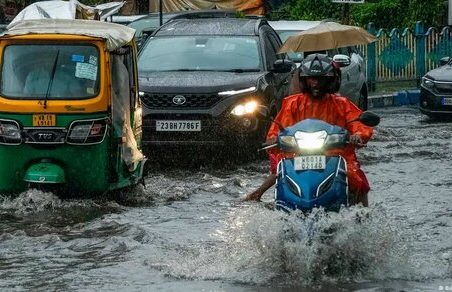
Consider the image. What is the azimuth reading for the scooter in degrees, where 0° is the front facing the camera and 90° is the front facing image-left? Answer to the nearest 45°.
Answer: approximately 0°

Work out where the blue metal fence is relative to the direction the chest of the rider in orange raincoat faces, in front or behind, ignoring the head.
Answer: behind

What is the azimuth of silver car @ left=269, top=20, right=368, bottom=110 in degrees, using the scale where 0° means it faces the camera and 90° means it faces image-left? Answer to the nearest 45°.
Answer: approximately 0°

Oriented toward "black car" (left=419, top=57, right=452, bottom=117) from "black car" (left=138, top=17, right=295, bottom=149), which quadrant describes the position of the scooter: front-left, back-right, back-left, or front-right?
back-right

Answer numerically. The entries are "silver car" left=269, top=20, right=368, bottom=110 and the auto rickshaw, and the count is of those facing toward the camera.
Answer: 2

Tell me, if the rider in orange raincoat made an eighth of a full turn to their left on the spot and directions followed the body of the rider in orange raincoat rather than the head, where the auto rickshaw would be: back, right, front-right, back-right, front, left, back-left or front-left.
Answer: back

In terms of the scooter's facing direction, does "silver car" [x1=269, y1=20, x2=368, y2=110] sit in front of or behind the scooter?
behind
